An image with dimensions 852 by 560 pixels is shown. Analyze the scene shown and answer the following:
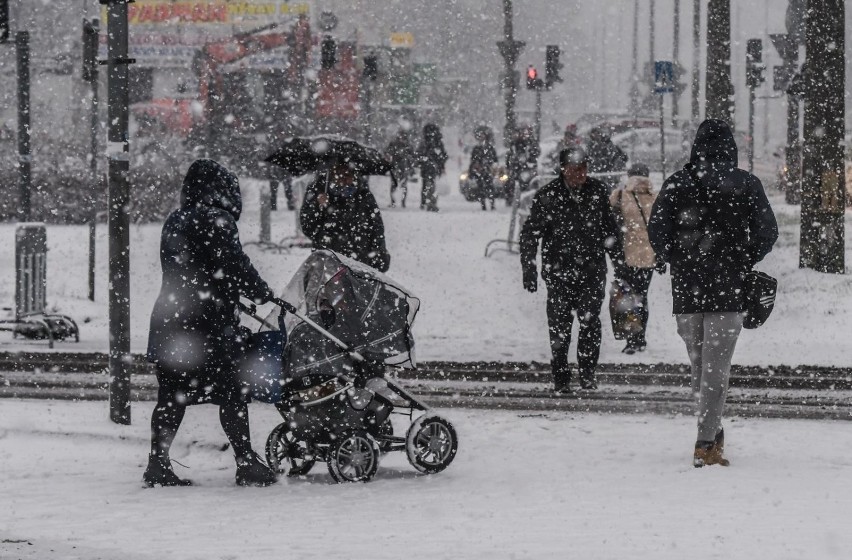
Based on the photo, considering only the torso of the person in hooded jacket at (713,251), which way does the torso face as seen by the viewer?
away from the camera

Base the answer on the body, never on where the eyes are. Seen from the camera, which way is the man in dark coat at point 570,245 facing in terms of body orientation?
toward the camera

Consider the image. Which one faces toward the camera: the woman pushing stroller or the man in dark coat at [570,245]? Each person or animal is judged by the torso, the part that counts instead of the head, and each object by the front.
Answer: the man in dark coat

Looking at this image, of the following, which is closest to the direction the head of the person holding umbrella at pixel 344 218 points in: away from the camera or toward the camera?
toward the camera

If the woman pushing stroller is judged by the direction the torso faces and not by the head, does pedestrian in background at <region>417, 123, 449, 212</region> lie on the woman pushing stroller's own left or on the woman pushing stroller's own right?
on the woman pushing stroller's own left

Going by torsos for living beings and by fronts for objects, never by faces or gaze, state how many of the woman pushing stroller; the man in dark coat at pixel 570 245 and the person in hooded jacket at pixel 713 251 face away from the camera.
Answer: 1

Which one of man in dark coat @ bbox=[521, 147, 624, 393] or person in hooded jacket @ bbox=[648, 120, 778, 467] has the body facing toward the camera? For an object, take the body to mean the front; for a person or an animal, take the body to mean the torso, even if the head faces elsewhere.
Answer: the man in dark coat

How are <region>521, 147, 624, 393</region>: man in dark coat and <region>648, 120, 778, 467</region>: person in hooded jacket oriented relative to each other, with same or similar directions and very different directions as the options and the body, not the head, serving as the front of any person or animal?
very different directions

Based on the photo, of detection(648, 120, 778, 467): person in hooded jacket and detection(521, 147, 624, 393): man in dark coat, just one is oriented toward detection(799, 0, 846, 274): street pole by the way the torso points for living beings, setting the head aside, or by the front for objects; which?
the person in hooded jacket

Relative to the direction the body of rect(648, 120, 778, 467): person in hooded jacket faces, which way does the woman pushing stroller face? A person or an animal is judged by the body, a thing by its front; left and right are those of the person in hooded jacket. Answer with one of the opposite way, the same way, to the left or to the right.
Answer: to the right

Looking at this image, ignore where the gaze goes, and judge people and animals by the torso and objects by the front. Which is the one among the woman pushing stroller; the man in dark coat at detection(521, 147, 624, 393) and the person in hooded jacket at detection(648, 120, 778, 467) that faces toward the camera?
the man in dark coat

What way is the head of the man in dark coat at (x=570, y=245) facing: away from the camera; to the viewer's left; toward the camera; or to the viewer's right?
toward the camera

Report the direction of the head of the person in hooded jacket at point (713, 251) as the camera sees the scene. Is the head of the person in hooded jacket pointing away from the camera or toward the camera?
away from the camera

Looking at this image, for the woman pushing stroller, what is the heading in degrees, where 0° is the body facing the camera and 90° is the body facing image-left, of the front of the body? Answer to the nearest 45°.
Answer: approximately 270°

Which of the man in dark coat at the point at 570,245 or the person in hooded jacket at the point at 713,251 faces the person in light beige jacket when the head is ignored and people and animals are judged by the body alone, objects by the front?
the person in hooded jacket
